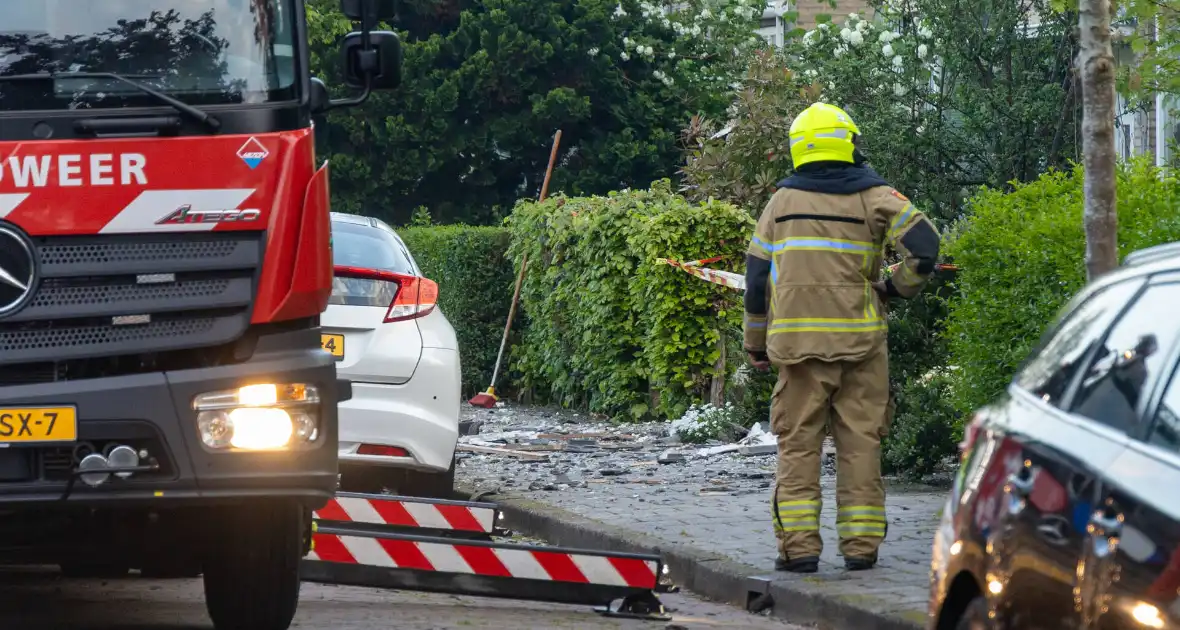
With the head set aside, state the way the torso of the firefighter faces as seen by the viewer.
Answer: away from the camera

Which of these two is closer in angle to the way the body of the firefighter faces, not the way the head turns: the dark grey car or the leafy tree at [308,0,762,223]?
the leafy tree

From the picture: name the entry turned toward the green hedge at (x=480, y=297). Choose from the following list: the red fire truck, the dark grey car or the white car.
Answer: the white car

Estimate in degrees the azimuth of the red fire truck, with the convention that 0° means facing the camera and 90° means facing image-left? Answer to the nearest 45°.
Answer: approximately 0°

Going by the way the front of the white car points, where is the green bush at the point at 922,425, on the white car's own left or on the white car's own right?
on the white car's own right

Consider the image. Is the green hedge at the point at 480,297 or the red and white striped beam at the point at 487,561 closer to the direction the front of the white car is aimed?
the green hedge

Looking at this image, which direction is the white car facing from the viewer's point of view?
away from the camera

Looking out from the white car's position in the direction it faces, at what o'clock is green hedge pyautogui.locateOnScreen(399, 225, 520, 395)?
The green hedge is roughly at 12 o'clock from the white car.
